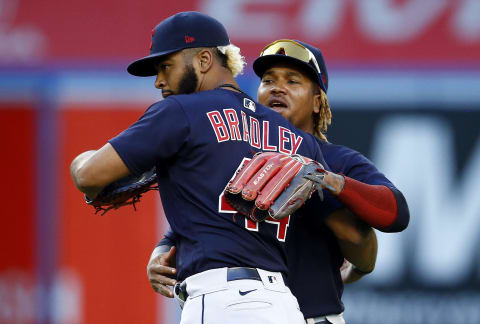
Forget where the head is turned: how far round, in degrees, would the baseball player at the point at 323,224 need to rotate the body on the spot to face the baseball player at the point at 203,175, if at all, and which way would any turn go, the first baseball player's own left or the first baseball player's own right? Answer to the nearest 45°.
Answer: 0° — they already face them

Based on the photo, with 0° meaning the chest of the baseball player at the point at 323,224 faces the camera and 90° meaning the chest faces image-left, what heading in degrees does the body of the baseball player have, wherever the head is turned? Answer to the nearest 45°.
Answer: approximately 45°

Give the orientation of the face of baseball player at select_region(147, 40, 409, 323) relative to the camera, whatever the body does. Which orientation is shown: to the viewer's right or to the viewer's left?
to the viewer's left
